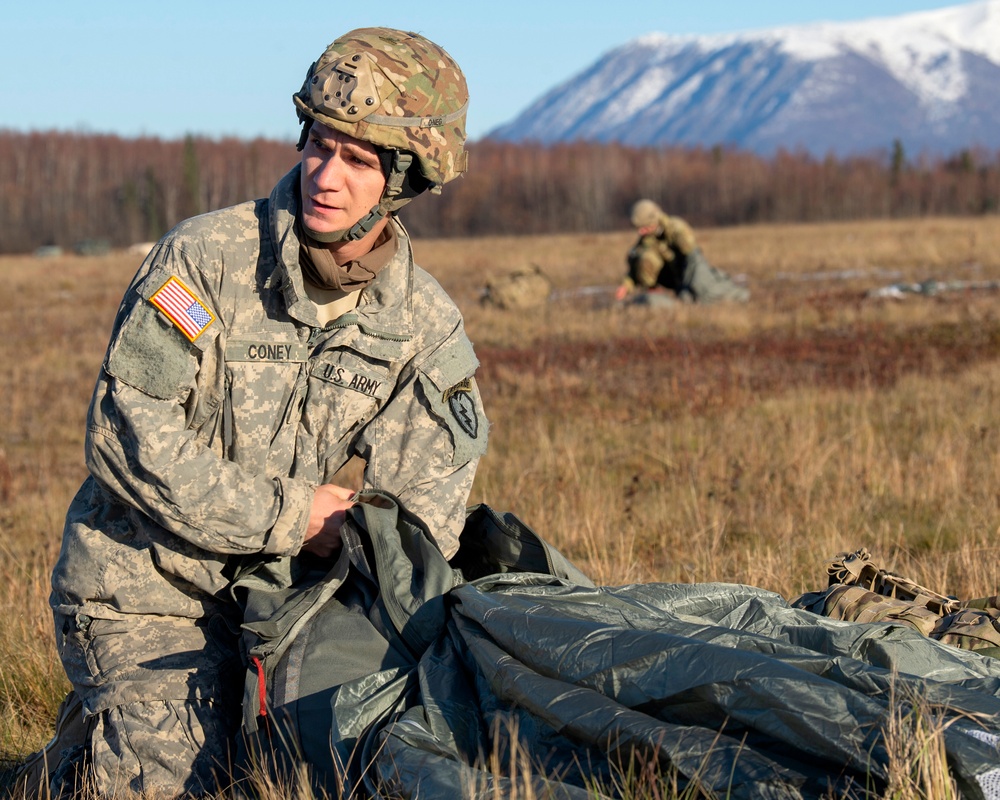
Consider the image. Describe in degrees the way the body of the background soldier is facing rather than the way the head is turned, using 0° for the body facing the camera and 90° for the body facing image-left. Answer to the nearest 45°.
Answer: approximately 45°
